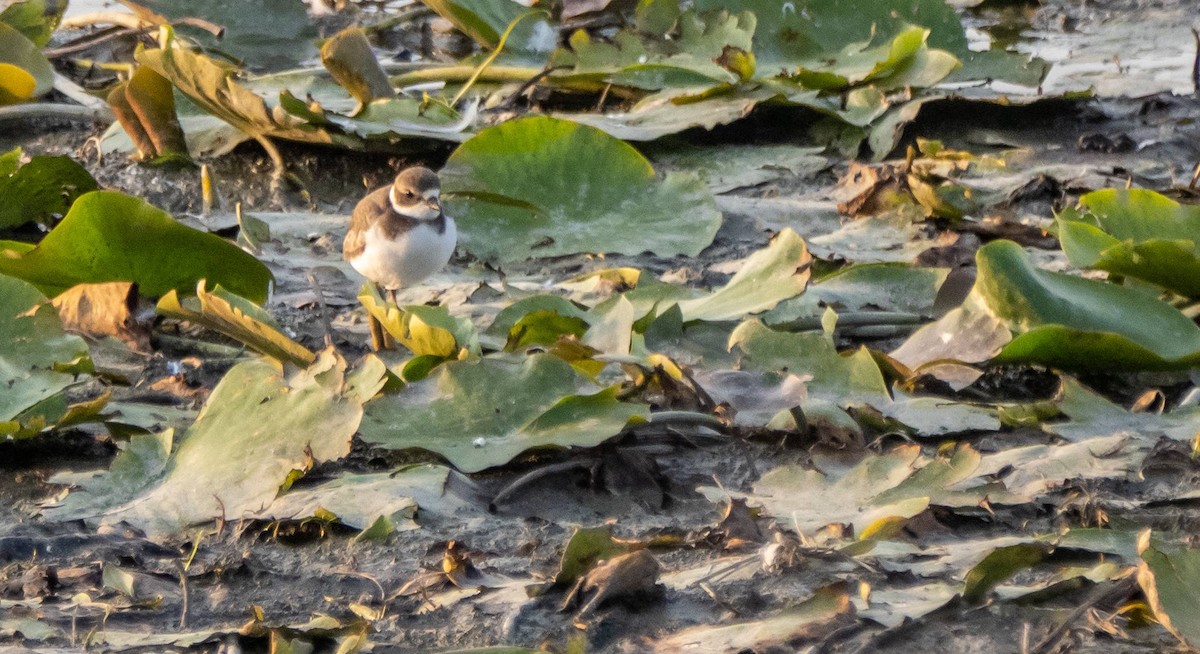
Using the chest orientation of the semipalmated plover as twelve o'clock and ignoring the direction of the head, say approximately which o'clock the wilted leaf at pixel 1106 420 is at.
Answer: The wilted leaf is roughly at 12 o'clock from the semipalmated plover.

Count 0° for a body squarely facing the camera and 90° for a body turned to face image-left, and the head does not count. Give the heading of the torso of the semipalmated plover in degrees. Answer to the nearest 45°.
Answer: approximately 315°

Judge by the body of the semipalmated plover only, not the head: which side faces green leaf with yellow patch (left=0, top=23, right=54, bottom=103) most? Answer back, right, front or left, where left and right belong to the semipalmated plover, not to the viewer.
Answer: back

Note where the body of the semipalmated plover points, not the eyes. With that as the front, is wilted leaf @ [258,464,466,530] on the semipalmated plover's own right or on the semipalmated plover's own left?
on the semipalmated plover's own right

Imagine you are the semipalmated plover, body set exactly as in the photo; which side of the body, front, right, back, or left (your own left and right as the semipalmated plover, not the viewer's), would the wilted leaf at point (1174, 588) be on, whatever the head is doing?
front

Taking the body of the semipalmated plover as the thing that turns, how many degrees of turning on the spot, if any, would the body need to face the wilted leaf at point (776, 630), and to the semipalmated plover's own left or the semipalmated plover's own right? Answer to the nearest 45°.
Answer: approximately 45° to the semipalmated plover's own right

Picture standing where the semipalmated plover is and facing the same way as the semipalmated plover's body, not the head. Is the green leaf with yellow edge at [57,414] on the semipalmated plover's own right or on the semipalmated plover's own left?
on the semipalmated plover's own right

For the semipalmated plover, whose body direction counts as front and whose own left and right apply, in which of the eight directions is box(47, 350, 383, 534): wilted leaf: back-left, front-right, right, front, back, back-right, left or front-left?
front-right

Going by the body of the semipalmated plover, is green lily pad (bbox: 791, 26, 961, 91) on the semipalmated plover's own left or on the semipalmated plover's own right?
on the semipalmated plover's own left

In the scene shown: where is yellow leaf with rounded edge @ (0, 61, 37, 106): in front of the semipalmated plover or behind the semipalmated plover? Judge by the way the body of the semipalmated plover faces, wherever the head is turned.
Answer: behind

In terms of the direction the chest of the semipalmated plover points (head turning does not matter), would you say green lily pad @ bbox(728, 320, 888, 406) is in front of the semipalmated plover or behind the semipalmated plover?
in front

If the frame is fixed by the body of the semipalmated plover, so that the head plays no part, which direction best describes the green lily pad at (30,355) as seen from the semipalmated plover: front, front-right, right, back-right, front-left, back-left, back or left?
right

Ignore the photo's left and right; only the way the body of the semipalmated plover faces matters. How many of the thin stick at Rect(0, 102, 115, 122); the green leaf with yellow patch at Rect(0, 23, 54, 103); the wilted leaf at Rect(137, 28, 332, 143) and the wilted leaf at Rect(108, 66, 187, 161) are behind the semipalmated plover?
4
